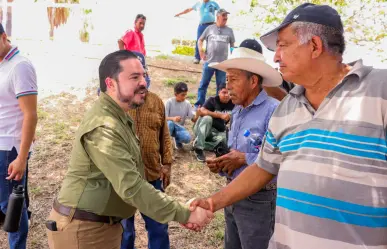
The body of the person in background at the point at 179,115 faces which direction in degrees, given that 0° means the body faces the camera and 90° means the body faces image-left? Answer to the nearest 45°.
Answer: approximately 315°

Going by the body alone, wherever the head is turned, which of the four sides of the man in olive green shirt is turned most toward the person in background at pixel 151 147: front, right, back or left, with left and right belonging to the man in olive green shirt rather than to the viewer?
left

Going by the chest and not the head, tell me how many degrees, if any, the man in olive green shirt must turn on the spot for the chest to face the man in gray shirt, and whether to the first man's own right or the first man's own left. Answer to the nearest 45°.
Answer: approximately 90° to the first man's own left

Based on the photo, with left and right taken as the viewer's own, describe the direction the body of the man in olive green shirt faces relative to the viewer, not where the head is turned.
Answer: facing to the right of the viewer

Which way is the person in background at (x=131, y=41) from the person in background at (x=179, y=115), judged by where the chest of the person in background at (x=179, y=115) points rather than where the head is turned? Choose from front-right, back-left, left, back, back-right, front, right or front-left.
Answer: back

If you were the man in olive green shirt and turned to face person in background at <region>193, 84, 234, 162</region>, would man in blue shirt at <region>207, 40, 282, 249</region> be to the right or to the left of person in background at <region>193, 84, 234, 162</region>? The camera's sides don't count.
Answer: right

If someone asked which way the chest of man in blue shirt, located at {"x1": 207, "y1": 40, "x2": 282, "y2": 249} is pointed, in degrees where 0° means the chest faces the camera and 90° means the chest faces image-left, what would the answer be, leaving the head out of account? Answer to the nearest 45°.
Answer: approximately 45°

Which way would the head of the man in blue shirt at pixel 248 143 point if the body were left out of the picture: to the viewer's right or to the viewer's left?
to the viewer's left

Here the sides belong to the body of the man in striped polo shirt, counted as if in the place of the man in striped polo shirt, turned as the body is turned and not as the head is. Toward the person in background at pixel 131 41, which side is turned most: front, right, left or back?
right

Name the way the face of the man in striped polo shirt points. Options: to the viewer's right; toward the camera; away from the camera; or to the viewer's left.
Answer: to the viewer's left

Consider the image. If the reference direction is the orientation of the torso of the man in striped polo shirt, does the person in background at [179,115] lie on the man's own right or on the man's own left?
on the man's own right

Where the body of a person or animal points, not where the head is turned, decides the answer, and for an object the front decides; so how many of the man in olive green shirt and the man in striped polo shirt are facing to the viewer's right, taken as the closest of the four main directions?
1
